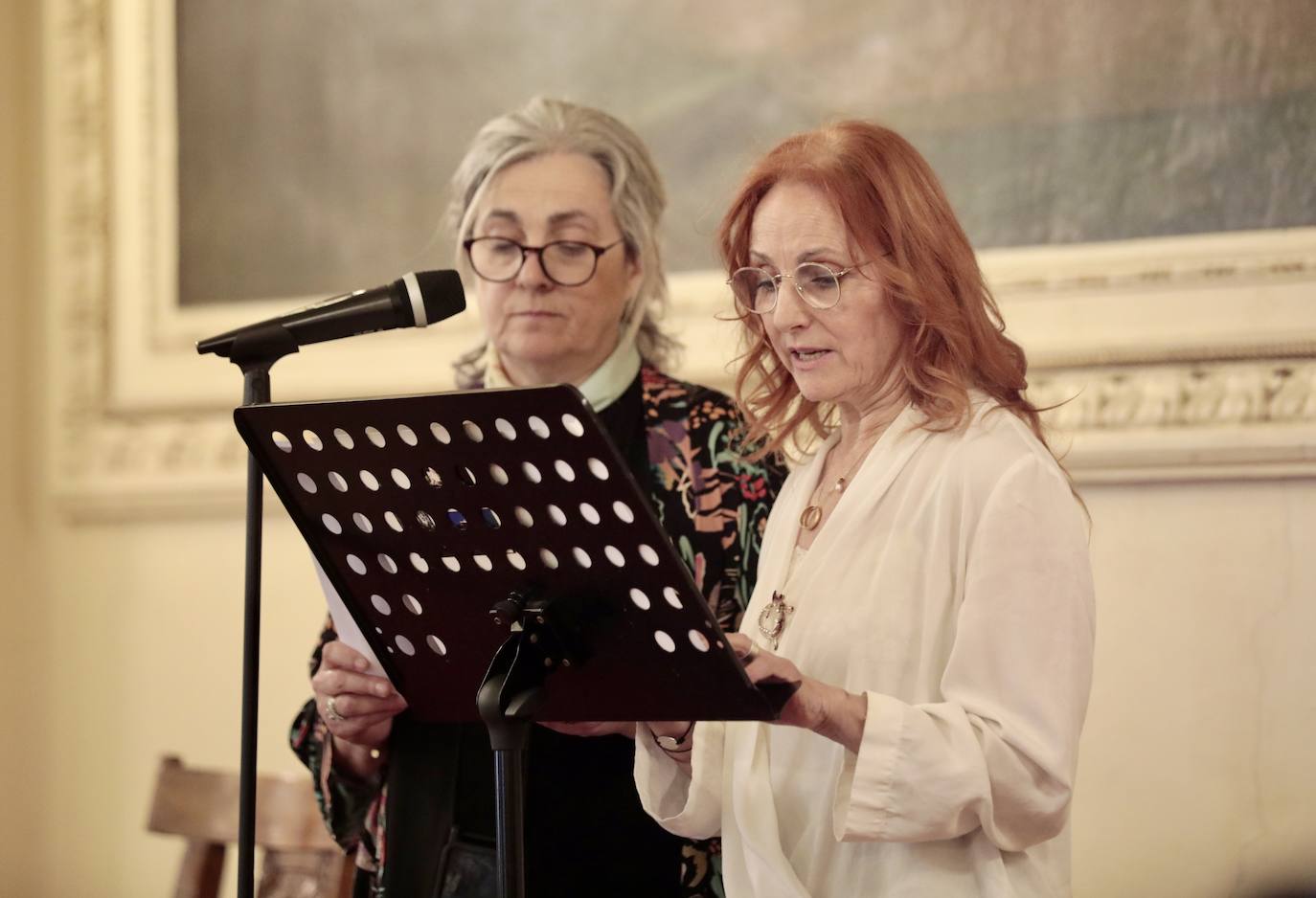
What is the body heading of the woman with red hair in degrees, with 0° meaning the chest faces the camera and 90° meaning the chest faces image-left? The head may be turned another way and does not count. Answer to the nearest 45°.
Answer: approximately 45°

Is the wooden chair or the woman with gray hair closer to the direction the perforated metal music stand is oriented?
the woman with gray hair

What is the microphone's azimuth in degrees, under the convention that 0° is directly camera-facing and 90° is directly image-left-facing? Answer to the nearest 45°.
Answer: approximately 270°

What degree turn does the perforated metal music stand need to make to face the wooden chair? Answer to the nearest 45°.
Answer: approximately 45° to its left

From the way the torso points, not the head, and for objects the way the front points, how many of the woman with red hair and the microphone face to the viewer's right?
1

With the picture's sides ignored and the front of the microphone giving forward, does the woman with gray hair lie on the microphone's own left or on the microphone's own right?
on the microphone's own left

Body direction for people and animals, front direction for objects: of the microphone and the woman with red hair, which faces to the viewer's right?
the microphone

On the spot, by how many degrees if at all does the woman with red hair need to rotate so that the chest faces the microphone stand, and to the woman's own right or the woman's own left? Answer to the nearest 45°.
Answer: approximately 45° to the woman's own right

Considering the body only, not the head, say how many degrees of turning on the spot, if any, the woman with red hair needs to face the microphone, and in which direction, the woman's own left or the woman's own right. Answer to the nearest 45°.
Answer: approximately 45° to the woman's own right

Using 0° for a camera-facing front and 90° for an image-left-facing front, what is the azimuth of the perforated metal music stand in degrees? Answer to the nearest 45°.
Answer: approximately 225°

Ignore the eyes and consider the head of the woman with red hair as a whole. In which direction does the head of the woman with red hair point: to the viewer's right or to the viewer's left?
to the viewer's left
